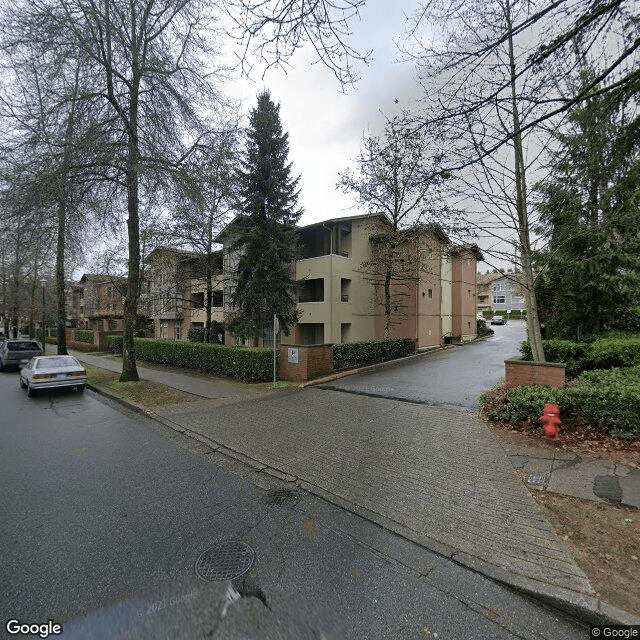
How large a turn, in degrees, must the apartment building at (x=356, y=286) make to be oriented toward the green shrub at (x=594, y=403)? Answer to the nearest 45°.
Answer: approximately 45° to its left

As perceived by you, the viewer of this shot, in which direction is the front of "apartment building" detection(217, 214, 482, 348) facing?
facing the viewer and to the left of the viewer

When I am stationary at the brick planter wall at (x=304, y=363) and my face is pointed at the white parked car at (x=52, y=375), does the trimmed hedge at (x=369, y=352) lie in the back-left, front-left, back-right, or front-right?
back-right

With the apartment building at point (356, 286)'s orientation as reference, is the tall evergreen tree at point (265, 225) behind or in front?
in front

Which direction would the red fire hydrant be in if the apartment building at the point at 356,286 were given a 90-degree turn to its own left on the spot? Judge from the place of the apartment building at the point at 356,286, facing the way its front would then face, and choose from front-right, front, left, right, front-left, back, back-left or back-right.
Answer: front-right

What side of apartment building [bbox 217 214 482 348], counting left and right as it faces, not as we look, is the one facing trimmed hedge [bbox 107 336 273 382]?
front

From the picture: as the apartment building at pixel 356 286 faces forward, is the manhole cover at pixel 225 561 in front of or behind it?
in front

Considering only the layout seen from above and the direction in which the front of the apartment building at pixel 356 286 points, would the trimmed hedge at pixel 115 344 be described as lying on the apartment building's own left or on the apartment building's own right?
on the apartment building's own right
